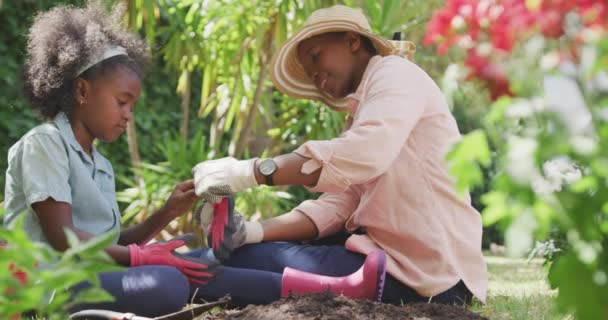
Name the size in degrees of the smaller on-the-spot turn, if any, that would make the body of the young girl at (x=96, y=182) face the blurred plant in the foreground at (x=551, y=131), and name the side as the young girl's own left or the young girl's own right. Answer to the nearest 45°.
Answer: approximately 45° to the young girl's own right

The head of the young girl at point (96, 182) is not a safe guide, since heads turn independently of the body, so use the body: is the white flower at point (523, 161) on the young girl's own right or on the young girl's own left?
on the young girl's own right

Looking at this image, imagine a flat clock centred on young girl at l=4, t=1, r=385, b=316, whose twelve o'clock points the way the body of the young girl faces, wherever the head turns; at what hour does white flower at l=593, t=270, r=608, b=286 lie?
The white flower is roughly at 2 o'clock from the young girl.

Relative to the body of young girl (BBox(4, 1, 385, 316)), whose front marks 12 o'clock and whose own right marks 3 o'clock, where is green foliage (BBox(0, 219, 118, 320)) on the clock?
The green foliage is roughly at 3 o'clock from the young girl.

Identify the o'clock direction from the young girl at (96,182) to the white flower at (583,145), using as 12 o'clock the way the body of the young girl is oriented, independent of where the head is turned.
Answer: The white flower is roughly at 2 o'clock from the young girl.

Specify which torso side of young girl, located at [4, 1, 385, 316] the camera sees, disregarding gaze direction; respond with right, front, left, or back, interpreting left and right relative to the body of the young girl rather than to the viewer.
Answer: right
